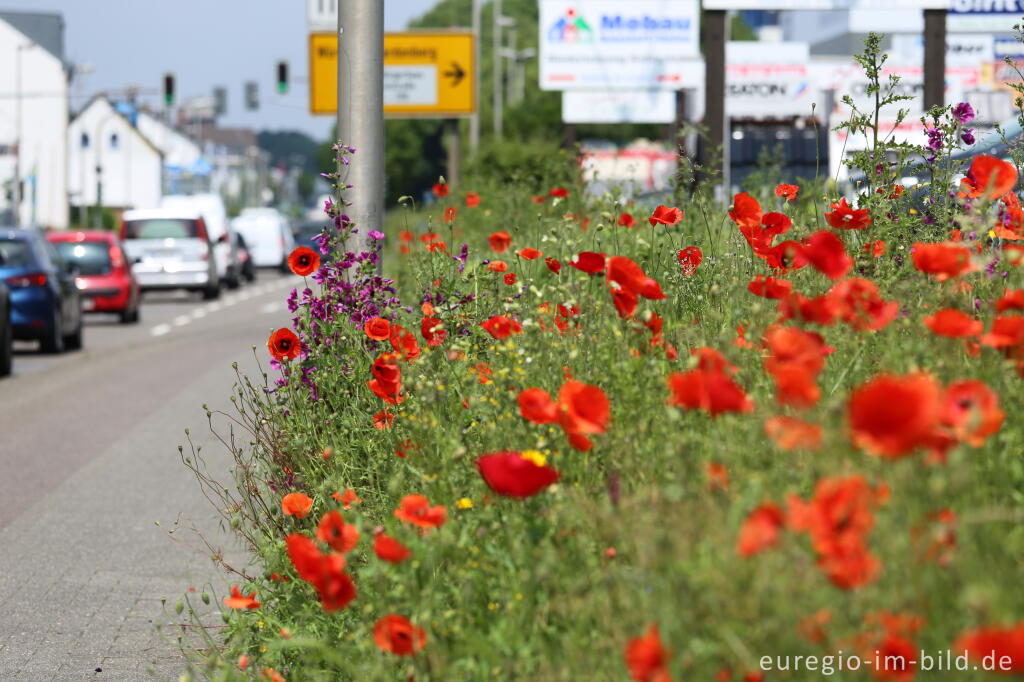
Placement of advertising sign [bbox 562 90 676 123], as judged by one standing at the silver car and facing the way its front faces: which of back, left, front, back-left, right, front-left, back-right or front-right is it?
right

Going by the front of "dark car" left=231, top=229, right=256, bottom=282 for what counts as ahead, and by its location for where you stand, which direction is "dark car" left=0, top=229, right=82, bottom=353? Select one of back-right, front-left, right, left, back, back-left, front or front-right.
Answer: back

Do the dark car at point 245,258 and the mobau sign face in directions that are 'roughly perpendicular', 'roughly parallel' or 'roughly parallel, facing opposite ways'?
roughly parallel, facing opposite ways

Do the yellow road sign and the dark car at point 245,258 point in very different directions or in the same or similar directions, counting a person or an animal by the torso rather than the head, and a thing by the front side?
very different directions

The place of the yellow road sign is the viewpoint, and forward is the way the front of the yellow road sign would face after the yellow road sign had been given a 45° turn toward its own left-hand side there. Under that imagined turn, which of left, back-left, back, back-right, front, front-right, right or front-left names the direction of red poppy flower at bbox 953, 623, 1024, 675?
front-right

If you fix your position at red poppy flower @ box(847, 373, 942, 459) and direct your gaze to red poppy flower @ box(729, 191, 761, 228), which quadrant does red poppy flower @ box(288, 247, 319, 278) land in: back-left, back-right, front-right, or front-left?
front-left

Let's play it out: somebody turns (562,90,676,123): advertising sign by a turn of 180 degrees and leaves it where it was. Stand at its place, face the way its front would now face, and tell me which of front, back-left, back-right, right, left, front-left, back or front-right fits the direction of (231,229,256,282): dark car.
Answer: front-left

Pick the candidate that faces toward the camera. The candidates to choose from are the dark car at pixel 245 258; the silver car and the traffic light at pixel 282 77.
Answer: the traffic light

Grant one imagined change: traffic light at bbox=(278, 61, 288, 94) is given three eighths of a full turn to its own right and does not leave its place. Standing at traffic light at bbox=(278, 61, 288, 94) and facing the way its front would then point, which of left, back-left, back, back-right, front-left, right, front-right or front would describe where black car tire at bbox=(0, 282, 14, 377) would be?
back-left

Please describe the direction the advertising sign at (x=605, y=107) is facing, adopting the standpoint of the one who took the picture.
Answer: facing the viewer

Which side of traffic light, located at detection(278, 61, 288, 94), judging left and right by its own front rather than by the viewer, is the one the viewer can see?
front

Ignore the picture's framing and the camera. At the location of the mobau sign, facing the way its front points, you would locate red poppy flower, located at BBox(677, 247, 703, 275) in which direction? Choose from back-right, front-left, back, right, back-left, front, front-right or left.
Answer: front

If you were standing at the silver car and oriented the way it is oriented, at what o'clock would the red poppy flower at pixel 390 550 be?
The red poppy flower is roughly at 6 o'clock from the silver car.

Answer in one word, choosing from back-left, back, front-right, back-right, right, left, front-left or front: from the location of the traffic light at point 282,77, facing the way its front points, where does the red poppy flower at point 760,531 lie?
front

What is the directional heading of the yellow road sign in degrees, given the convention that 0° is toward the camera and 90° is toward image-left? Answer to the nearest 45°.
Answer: approximately 0°

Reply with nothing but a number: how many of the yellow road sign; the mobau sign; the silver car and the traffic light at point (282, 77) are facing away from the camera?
1

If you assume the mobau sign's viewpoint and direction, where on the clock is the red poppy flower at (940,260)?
The red poppy flower is roughly at 12 o'clock from the mobau sign.

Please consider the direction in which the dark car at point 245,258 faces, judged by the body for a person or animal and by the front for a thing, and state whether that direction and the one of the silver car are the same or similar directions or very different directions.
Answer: same or similar directions

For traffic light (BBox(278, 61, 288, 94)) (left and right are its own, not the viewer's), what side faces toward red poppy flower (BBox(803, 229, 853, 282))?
front

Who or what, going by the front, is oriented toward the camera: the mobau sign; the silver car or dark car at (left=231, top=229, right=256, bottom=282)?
the mobau sign

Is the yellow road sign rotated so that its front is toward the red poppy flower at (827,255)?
yes

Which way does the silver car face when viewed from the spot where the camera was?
facing away from the viewer

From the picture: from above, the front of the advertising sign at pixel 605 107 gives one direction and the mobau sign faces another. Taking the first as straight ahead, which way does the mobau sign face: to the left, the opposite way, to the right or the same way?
the same way

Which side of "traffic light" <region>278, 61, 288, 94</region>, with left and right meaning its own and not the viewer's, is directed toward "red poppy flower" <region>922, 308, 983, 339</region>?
front

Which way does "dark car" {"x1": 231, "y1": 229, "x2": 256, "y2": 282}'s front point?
away from the camera
